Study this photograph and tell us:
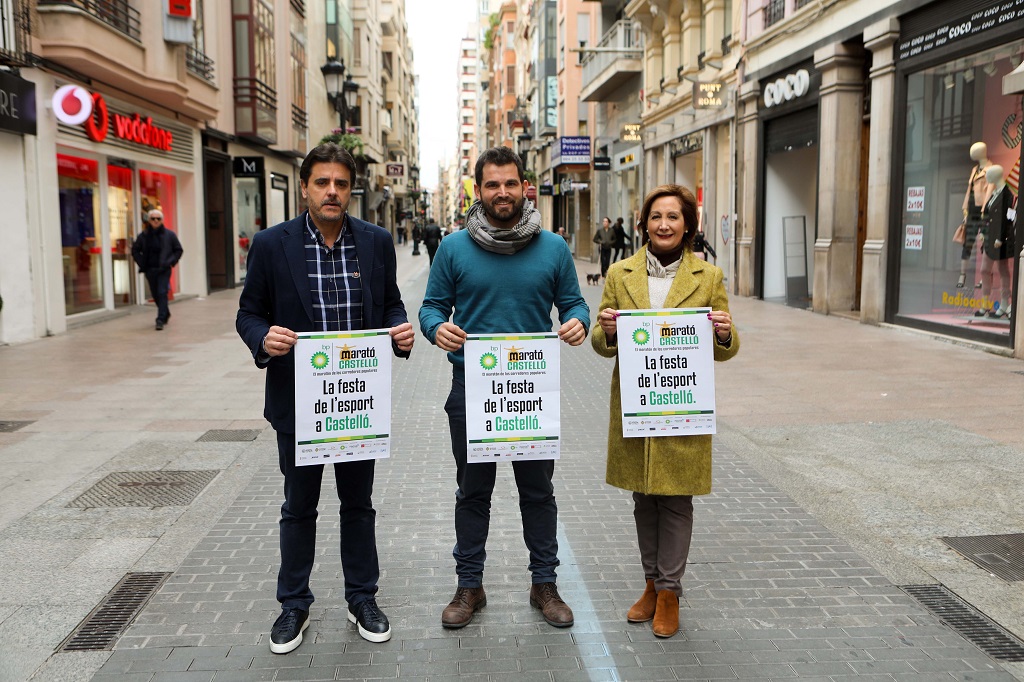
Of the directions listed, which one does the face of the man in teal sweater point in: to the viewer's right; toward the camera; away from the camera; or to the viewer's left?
toward the camera

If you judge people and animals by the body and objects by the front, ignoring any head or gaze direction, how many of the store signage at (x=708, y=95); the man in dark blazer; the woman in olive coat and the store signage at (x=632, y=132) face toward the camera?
4

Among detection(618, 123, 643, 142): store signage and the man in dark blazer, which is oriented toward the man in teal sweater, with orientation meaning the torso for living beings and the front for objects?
the store signage

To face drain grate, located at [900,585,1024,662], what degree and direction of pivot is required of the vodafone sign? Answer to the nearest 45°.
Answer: approximately 45° to its right

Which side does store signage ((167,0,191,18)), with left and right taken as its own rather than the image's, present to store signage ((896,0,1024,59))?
front

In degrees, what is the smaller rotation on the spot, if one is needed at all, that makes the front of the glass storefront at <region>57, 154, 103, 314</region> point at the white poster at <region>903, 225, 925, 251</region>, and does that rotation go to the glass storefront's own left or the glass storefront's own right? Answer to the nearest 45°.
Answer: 0° — it already faces it

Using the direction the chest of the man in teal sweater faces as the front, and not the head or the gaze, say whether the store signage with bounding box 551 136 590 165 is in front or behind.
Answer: behind

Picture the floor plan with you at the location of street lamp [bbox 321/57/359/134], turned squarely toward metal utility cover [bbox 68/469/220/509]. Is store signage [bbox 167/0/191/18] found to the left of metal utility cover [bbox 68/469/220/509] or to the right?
right

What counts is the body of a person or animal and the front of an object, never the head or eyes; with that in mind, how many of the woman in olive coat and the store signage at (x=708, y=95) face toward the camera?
2

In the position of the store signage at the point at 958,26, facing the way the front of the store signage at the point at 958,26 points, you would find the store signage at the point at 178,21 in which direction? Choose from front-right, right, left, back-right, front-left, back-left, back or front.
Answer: front-right

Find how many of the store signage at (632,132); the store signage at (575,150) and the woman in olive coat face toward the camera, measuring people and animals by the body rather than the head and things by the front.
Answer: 3

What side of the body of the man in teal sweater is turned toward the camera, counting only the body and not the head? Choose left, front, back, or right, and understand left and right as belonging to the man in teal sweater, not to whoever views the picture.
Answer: front

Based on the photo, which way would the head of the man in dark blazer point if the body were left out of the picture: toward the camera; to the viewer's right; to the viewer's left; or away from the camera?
toward the camera

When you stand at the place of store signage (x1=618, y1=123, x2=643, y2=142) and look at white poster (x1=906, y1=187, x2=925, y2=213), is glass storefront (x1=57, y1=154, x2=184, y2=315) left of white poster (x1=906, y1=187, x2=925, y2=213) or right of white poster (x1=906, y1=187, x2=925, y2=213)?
right

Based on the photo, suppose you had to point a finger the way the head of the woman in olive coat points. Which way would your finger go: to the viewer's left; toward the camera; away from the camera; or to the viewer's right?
toward the camera

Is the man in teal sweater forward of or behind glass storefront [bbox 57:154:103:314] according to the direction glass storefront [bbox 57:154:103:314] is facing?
forward

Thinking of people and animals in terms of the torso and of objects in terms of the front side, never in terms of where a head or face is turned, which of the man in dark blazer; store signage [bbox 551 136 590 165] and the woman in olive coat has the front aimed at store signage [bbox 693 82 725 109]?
store signage [bbox 551 136 590 165]
